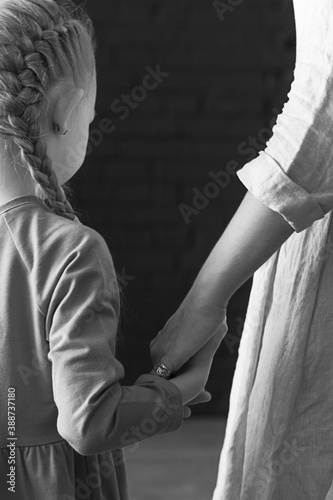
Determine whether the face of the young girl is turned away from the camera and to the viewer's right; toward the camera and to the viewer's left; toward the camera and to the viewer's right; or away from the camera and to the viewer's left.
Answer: away from the camera and to the viewer's right

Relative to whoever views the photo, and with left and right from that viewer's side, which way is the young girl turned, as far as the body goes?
facing away from the viewer and to the right of the viewer
